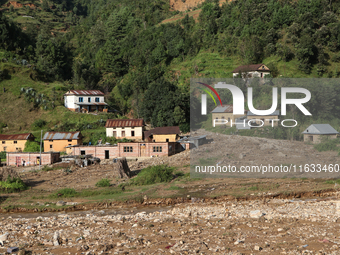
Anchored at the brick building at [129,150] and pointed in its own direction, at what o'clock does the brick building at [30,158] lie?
the brick building at [30,158] is roughly at 3 o'clock from the brick building at [129,150].

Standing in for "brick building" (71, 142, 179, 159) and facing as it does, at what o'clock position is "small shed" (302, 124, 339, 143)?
The small shed is roughly at 8 o'clock from the brick building.

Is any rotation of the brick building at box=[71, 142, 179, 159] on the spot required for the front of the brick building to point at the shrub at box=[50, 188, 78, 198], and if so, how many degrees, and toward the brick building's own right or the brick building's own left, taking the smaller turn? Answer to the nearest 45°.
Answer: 0° — it already faces it

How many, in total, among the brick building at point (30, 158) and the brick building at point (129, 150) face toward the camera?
2

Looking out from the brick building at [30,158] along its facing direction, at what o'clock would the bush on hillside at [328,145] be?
The bush on hillside is roughly at 10 o'clock from the brick building.

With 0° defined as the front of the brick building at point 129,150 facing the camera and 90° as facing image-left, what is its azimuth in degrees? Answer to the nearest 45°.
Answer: approximately 0°

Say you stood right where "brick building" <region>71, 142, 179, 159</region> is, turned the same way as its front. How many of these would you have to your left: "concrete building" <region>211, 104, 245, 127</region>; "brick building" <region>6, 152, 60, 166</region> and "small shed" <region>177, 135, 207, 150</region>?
2

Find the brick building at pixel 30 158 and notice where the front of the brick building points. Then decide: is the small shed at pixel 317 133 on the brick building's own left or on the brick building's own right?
on the brick building's own left

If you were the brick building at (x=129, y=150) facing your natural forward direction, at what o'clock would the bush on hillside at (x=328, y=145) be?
The bush on hillside is roughly at 10 o'clock from the brick building.

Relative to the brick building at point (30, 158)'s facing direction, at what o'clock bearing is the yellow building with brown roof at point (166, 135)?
the yellow building with brown roof at point (166, 135) is roughly at 9 o'clock from the brick building at point (30, 158).
